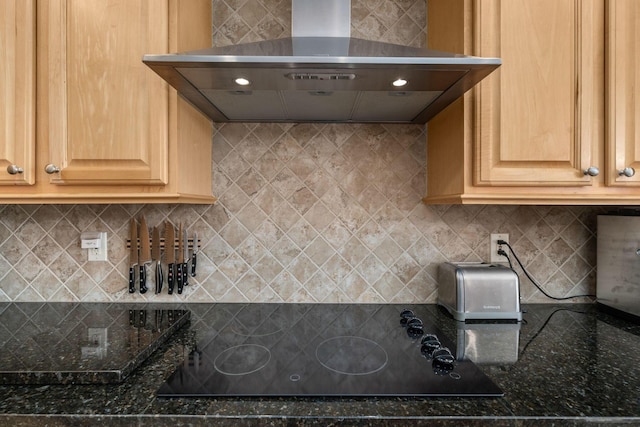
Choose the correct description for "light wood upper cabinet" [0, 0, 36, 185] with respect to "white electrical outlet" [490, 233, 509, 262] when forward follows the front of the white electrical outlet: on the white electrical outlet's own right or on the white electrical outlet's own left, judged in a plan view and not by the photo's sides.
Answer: on the white electrical outlet's own right

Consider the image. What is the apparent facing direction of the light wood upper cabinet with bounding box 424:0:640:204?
toward the camera

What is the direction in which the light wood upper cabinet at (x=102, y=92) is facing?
toward the camera

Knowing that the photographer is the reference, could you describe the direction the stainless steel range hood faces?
facing the viewer
